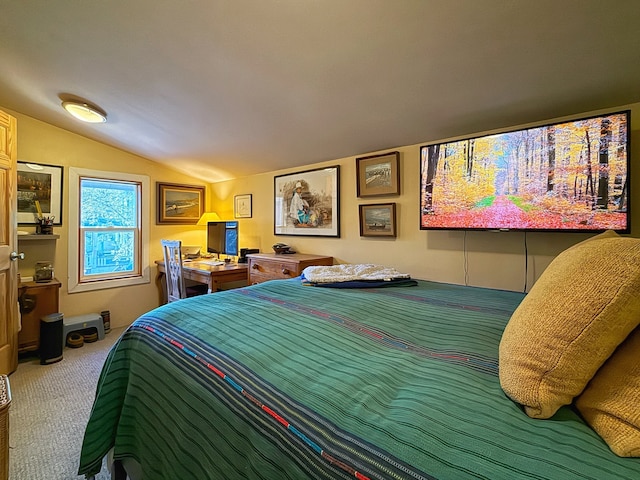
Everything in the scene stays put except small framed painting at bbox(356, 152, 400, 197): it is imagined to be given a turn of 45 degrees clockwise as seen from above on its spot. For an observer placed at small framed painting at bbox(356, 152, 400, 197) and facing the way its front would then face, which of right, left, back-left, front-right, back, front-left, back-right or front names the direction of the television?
back-left

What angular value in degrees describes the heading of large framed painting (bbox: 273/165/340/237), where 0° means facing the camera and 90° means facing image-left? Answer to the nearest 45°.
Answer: approximately 45°

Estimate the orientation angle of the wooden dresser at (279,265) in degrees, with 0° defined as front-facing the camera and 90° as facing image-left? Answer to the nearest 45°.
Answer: approximately 45°

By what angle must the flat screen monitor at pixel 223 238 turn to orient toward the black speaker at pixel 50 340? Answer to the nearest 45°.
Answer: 0° — it already faces it

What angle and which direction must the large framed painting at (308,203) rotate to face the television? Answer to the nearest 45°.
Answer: approximately 90° to its left

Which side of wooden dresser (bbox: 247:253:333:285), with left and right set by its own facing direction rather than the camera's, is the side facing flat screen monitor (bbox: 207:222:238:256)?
right

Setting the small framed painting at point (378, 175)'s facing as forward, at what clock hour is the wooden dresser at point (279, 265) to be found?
The wooden dresser is roughly at 2 o'clock from the small framed painting.

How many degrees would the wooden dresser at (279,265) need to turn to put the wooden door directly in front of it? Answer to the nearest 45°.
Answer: approximately 45° to its right

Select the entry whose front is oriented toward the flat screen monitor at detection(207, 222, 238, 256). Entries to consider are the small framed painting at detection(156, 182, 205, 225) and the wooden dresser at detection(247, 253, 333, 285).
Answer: the small framed painting

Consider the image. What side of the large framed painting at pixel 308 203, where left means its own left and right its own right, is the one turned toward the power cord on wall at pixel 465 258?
left

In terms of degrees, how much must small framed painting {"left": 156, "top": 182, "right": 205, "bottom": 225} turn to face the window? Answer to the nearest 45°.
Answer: approximately 135° to its right

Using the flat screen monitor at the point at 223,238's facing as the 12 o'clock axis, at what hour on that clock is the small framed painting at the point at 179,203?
The small framed painting is roughly at 3 o'clock from the flat screen monitor.
